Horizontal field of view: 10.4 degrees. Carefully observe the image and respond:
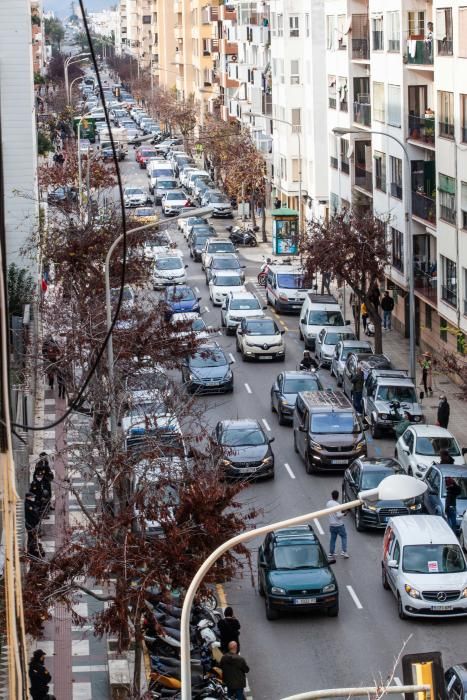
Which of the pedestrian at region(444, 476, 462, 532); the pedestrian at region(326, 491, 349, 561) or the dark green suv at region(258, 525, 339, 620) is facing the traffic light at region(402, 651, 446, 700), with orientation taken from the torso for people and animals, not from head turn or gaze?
the dark green suv

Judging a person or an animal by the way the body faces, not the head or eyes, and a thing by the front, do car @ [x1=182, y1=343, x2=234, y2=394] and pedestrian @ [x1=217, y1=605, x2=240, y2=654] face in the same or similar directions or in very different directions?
very different directions

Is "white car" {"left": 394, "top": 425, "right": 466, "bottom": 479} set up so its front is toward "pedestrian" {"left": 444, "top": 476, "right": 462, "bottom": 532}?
yes

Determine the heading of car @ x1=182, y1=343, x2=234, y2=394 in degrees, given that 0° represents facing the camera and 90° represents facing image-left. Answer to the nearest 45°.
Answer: approximately 0°

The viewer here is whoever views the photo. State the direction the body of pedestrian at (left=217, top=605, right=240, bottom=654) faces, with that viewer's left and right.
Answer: facing away from the viewer

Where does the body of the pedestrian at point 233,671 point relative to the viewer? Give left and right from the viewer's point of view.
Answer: facing away from the viewer

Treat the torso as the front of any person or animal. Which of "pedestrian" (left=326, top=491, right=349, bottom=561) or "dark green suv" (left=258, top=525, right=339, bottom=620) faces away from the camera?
the pedestrian

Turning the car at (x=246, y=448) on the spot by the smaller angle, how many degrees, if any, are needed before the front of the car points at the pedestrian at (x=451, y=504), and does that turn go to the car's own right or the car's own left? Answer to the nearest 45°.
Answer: approximately 45° to the car's own left

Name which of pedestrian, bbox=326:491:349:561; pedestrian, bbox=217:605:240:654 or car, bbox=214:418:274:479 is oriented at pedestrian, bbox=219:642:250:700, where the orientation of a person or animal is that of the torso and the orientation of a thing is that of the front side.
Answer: the car
